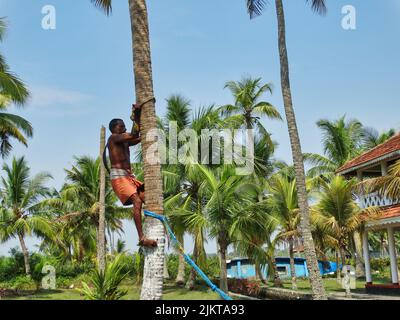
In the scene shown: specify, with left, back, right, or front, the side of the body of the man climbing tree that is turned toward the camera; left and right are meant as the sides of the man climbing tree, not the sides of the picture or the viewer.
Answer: right

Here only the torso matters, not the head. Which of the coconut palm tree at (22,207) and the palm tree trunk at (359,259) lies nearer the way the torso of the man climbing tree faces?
the palm tree trunk

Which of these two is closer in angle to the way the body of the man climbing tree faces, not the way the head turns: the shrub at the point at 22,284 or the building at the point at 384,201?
the building

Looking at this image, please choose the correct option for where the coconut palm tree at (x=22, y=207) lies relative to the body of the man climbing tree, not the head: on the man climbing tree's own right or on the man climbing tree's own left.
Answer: on the man climbing tree's own left

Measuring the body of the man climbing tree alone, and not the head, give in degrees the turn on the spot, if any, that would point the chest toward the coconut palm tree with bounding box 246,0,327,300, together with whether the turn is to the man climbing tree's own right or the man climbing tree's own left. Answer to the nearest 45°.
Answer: approximately 45° to the man climbing tree's own left

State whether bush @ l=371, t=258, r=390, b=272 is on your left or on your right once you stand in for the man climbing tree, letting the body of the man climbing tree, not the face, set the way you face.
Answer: on your left

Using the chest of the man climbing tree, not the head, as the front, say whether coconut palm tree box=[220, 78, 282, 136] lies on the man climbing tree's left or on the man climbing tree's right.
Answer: on the man climbing tree's left
